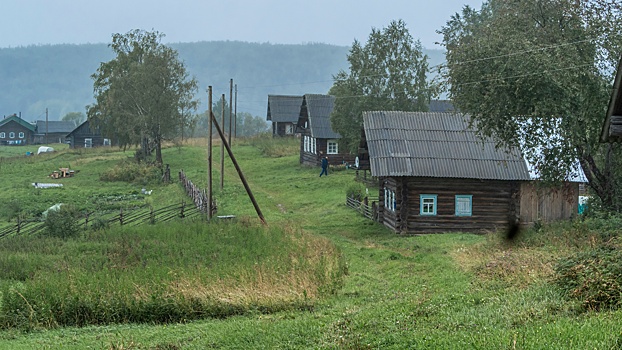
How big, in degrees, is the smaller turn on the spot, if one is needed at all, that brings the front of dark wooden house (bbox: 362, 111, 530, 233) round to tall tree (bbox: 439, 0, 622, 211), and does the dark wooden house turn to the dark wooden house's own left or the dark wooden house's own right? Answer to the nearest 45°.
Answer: approximately 135° to the dark wooden house's own left

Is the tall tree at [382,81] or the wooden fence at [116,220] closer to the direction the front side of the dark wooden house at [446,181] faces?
the wooden fence

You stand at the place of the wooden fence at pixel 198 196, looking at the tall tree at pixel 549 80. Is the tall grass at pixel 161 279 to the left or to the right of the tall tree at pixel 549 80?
right

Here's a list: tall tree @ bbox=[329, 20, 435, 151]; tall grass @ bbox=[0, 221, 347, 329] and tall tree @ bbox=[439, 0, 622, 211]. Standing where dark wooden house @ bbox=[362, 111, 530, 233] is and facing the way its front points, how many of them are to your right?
1

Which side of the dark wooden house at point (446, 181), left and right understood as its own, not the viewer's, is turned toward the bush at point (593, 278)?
left
